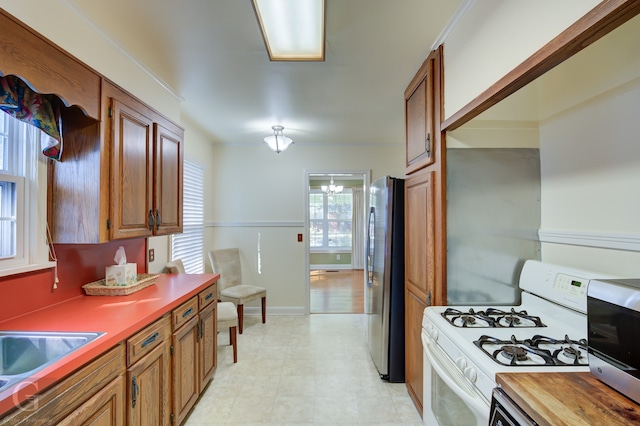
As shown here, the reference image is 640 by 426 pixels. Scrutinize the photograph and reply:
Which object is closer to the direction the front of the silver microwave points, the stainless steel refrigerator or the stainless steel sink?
the stainless steel sink

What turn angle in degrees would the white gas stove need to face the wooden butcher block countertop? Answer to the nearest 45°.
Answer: approximately 45° to its left

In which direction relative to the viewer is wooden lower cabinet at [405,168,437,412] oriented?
to the viewer's left

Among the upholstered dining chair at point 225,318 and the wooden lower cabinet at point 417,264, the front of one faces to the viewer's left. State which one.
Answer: the wooden lower cabinet

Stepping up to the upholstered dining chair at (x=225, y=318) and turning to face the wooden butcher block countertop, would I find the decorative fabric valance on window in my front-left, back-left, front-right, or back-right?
front-right

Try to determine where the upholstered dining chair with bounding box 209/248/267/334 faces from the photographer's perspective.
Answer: facing the viewer and to the right of the viewer

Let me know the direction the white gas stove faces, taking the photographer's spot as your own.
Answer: facing the viewer and to the left of the viewer

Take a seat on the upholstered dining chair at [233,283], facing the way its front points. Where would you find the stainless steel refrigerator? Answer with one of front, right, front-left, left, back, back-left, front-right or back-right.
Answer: front

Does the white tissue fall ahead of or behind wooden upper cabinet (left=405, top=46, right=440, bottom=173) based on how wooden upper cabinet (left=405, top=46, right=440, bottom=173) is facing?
ahead

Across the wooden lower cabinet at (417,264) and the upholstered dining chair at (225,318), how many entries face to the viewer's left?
1

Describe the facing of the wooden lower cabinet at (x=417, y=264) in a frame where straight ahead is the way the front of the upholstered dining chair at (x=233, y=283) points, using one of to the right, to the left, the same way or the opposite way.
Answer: the opposite way

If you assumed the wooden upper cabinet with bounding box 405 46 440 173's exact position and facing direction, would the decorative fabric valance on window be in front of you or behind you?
in front

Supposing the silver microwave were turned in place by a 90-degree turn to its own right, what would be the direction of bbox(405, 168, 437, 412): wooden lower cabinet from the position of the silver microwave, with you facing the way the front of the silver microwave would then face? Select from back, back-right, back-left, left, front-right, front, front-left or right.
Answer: front

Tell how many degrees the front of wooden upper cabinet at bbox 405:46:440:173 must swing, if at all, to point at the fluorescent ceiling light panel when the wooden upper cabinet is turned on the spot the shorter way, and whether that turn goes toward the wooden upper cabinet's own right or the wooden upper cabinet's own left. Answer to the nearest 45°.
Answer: approximately 45° to the wooden upper cabinet's own left

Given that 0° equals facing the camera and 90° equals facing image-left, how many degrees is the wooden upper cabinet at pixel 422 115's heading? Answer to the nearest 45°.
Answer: approximately 90°

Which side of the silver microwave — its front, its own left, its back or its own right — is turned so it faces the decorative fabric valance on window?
front

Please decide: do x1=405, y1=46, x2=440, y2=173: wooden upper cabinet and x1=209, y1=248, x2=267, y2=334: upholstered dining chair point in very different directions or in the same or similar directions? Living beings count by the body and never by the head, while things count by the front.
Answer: very different directions
